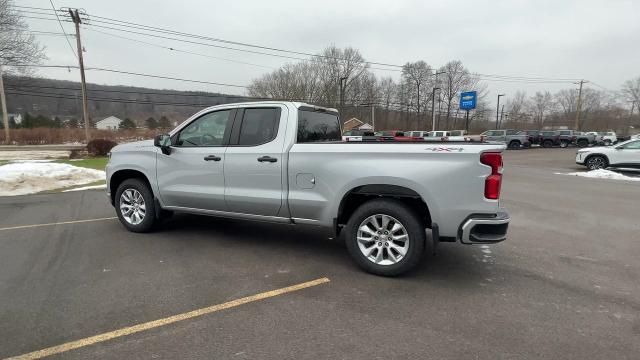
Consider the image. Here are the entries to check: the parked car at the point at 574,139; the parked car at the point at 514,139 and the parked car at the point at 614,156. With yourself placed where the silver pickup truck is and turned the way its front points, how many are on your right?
3

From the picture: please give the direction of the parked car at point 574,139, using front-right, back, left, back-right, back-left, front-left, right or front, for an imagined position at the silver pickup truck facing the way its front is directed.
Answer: right

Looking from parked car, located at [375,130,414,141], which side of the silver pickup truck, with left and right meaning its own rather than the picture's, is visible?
right

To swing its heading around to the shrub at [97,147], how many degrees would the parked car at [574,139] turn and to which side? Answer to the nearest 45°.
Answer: approximately 90° to its right

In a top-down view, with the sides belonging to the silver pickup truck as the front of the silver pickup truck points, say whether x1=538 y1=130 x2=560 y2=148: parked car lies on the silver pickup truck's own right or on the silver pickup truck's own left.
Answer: on the silver pickup truck's own right

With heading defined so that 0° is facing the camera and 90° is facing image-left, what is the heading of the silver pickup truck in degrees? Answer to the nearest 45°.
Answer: approximately 135°

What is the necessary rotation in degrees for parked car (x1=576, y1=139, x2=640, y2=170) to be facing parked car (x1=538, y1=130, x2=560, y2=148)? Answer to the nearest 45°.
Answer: approximately 90° to its right

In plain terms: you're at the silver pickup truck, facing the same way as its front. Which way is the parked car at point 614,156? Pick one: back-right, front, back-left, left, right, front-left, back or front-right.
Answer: right

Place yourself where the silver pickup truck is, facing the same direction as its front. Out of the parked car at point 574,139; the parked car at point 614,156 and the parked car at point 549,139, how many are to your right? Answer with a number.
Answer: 3

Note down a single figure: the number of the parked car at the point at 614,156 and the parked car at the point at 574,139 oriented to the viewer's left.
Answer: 1

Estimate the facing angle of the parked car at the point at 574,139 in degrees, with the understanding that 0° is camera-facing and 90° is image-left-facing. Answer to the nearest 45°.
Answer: approximately 315°

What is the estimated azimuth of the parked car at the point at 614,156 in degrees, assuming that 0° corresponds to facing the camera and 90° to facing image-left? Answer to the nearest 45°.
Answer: approximately 90°
